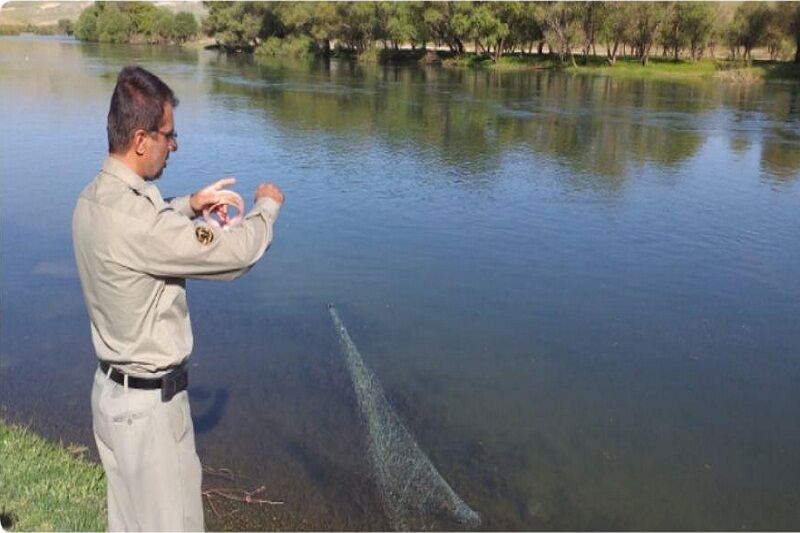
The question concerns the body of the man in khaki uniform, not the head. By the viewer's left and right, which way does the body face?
facing away from the viewer and to the right of the viewer

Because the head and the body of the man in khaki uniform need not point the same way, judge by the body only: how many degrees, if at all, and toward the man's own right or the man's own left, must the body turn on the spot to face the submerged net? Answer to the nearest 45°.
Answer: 0° — they already face it

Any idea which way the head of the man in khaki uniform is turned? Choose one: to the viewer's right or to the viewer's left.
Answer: to the viewer's right
